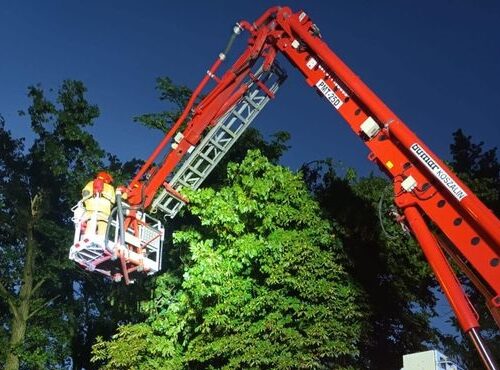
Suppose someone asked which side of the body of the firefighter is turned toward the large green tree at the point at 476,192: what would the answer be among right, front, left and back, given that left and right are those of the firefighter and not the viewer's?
right

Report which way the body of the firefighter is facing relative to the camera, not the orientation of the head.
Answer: away from the camera

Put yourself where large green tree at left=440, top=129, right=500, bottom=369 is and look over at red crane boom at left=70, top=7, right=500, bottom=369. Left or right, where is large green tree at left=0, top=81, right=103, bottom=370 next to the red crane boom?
right

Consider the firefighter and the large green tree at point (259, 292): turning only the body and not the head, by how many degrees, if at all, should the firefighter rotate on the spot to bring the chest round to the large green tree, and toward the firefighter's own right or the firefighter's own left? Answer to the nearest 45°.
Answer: approximately 45° to the firefighter's own right

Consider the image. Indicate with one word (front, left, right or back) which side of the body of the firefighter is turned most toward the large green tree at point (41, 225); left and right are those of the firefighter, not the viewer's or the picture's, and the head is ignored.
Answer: front

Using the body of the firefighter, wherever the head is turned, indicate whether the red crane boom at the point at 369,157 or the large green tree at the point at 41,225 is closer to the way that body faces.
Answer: the large green tree

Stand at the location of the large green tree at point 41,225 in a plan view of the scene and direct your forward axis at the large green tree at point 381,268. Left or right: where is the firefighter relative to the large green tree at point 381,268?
right
